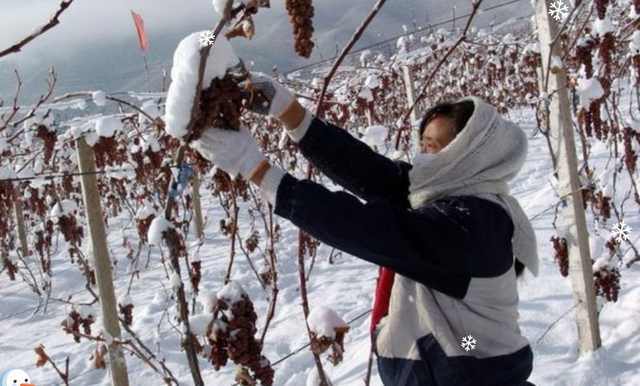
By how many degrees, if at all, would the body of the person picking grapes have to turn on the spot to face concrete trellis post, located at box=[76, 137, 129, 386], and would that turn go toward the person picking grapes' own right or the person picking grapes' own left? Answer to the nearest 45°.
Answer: approximately 45° to the person picking grapes' own right

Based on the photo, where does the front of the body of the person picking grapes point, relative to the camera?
to the viewer's left

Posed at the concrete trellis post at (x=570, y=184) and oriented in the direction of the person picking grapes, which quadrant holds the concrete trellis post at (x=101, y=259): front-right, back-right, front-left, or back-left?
front-right

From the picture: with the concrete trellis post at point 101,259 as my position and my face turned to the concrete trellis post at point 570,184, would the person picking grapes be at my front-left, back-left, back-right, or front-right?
front-right

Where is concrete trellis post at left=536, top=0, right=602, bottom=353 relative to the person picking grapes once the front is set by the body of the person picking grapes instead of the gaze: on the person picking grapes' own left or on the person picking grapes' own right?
on the person picking grapes' own right
